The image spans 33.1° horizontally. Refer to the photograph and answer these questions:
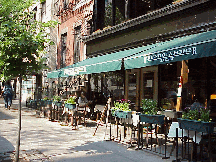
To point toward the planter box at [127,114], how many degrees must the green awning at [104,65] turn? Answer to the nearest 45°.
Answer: approximately 45° to its left

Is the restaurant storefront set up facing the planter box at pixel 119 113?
yes

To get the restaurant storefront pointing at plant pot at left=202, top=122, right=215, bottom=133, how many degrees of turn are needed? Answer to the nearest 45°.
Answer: approximately 45° to its left

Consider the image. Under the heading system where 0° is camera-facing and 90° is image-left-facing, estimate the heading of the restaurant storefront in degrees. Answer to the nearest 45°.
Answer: approximately 45°

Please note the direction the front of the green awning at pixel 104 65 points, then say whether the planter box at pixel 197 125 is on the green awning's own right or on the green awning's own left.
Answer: on the green awning's own left

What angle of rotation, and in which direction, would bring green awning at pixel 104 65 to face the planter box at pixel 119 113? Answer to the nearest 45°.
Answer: approximately 45° to its left

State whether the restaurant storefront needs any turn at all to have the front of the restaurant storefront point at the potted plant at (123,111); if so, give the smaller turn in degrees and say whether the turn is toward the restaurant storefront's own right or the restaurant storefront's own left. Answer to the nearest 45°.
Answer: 0° — it already faces it

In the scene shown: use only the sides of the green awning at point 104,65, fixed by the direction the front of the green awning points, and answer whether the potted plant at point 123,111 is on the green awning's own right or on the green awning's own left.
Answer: on the green awning's own left

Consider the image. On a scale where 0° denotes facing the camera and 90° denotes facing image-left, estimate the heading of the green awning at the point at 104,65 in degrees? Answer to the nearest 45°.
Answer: approximately 45°
